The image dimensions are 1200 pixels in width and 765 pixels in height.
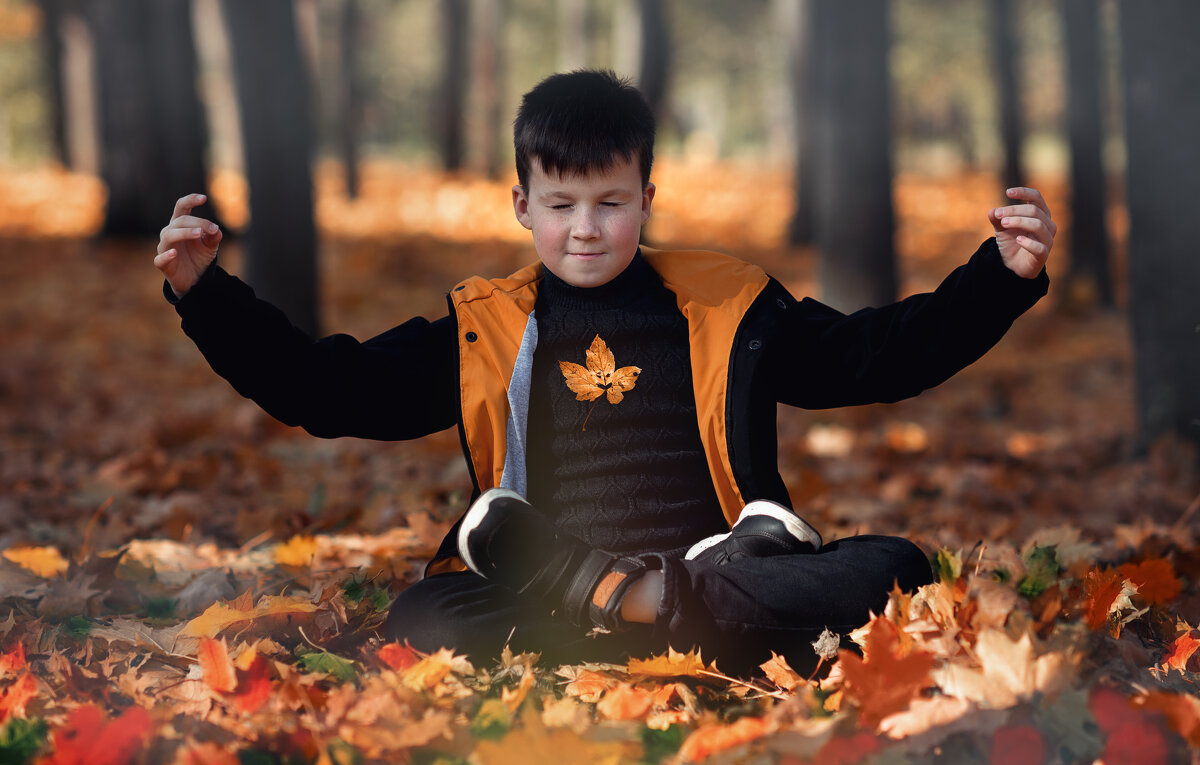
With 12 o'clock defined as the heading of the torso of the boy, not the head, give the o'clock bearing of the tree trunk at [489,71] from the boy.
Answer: The tree trunk is roughly at 6 o'clock from the boy.

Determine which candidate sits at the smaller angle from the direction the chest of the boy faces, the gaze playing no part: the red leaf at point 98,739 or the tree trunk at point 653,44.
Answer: the red leaf

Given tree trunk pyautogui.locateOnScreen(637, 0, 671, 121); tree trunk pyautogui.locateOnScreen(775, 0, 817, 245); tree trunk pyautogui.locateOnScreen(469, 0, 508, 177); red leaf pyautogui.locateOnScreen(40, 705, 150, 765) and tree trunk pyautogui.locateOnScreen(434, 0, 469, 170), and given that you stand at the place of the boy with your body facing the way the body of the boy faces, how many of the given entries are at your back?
4

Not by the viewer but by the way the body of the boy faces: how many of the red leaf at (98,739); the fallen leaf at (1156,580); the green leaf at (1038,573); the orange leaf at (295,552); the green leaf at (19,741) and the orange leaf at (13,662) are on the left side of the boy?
2

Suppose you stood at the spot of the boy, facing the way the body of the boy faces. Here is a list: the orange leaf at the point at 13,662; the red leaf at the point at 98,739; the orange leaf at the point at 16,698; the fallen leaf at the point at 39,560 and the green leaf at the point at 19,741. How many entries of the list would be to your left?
0

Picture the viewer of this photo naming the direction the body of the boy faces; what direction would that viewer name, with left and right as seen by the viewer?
facing the viewer

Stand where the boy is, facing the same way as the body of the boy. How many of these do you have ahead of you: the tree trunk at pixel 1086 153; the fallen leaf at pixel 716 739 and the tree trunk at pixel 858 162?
1

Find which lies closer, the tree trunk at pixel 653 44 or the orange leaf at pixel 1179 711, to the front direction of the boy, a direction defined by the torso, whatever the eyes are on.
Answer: the orange leaf

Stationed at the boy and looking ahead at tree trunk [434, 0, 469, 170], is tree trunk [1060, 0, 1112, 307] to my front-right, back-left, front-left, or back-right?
front-right

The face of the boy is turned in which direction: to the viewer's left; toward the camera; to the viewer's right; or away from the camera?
toward the camera

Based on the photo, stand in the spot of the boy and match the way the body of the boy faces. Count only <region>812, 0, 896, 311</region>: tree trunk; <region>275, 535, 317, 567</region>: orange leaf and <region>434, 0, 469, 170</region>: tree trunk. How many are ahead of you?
0

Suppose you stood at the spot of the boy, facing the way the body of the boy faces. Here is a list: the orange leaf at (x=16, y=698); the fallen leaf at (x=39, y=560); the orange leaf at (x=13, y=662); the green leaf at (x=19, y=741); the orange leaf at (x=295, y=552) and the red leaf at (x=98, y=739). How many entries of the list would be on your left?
0

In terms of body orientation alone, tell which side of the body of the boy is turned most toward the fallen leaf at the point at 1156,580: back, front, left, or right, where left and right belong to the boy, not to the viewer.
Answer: left

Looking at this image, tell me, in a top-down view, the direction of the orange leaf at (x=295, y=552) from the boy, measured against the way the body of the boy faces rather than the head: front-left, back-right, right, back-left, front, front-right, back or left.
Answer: back-right

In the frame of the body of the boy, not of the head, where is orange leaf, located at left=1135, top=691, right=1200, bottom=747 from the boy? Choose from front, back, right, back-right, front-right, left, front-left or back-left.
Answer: front-left

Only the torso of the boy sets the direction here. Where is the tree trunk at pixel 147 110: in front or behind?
behind
